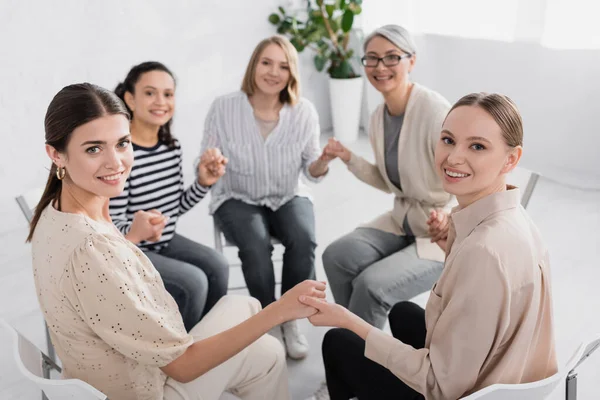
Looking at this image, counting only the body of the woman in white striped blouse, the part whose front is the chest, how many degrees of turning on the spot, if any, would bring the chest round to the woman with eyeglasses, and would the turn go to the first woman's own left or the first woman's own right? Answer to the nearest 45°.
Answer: approximately 45° to the first woman's own left

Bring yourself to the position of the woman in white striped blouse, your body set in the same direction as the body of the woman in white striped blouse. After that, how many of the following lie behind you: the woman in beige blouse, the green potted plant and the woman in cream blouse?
1

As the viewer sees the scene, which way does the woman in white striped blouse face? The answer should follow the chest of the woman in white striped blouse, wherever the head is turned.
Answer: toward the camera

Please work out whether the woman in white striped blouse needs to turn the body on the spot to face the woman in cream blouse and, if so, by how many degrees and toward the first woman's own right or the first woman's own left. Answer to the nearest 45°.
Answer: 0° — they already face them

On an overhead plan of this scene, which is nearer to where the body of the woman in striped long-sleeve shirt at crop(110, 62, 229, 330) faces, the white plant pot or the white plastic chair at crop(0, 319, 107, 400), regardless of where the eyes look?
the white plastic chair

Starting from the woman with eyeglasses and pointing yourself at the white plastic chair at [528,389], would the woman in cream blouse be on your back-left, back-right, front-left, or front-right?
front-right

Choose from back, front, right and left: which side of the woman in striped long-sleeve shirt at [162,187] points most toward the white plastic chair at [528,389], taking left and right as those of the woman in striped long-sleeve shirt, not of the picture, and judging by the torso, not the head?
front

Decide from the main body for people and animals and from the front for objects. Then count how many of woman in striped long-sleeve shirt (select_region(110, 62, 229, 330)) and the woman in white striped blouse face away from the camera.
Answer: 0

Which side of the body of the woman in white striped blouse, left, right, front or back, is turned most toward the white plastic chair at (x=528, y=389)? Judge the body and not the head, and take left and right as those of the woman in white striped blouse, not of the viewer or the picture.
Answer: front

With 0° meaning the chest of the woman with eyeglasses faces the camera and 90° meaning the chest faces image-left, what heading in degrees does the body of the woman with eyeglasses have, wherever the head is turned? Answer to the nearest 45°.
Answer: approximately 45°

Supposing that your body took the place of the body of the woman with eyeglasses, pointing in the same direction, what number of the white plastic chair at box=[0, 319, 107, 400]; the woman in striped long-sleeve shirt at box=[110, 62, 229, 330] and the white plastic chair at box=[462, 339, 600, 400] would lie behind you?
0

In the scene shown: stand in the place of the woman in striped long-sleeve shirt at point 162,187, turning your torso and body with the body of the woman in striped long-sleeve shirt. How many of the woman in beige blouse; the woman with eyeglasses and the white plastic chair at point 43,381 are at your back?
0

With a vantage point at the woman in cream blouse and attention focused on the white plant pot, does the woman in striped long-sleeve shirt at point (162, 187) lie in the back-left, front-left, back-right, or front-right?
front-left

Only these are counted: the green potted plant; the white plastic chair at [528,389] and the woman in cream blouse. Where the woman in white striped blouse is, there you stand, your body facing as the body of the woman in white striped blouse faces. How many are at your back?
1

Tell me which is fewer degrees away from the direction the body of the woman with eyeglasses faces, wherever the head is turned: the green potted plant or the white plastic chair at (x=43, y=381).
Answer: the white plastic chair

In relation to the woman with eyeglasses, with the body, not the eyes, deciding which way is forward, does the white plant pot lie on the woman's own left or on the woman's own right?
on the woman's own right

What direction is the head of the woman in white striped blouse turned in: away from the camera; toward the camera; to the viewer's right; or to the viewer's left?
toward the camera

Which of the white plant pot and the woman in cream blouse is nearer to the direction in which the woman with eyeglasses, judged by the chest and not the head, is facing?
the woman in cream blouse

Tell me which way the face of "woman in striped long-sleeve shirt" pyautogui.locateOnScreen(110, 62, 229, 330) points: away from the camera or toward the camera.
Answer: toward the camera

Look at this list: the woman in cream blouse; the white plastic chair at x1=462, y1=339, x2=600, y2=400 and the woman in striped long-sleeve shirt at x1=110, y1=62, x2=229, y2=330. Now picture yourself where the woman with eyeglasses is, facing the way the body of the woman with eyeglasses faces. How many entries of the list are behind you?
0
